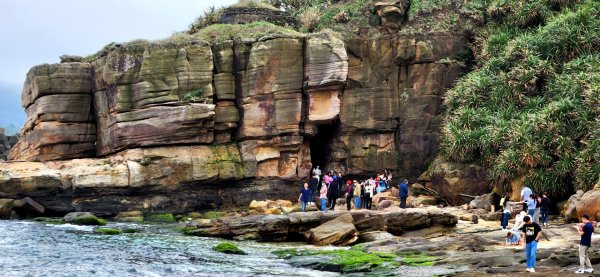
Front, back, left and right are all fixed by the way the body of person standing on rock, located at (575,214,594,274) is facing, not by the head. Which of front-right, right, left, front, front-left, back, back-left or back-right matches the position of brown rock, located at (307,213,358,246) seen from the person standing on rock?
front-right

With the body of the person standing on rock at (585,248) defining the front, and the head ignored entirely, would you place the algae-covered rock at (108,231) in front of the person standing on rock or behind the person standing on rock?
in front

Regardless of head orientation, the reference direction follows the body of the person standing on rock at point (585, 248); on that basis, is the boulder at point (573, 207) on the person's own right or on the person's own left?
on the person's own right

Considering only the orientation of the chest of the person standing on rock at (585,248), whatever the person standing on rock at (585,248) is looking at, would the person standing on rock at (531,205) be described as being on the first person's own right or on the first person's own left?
on the first person's own right

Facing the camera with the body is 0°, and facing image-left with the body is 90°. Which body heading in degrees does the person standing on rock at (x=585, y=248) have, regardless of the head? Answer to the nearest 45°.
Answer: approximately 90°

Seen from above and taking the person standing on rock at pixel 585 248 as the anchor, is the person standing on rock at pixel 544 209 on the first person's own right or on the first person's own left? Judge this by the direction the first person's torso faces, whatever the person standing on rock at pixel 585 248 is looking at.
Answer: on the first person's own right

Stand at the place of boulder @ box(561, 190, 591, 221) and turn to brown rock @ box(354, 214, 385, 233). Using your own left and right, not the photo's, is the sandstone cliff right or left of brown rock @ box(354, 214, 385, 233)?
right

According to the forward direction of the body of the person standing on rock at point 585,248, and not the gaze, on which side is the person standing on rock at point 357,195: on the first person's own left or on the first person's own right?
on the first person's own right

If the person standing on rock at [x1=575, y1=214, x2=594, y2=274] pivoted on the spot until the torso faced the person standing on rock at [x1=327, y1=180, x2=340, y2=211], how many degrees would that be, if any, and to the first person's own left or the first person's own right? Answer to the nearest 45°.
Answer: approximately 45° to the first person's own right

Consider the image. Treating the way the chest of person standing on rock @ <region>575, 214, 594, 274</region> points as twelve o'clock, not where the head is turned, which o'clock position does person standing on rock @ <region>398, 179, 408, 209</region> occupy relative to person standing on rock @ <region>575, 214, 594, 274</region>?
person standing on rock @ <region>398, 179, 408, 209</region> is roughly at 2 o'clock from person standing on rock @ <region>575, 214, 594, 274</region>.
